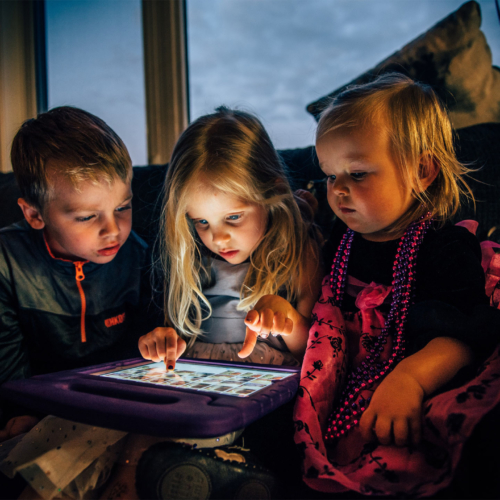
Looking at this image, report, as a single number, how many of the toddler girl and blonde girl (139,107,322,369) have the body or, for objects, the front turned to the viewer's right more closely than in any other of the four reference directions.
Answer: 0

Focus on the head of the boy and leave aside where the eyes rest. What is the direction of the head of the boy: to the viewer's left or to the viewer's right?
to the viewer's right

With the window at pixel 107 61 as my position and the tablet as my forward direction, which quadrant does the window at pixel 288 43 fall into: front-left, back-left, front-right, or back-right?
front-left

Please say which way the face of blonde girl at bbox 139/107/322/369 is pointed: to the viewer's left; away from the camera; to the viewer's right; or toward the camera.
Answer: toward the camera

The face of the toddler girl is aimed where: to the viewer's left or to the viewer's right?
to the viewer's left

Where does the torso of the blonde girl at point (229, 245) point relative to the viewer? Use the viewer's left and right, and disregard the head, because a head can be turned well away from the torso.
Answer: facing the viewer

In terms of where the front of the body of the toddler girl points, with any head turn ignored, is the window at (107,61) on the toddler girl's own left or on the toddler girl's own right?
on the toddler girl's own right

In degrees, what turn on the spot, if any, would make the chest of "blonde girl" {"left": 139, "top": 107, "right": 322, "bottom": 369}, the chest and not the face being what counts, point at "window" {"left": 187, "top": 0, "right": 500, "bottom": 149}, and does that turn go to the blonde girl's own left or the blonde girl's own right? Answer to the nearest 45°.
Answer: approximately 180°

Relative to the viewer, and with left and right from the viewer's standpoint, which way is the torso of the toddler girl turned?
facing the viewer and to the left of the viewer
